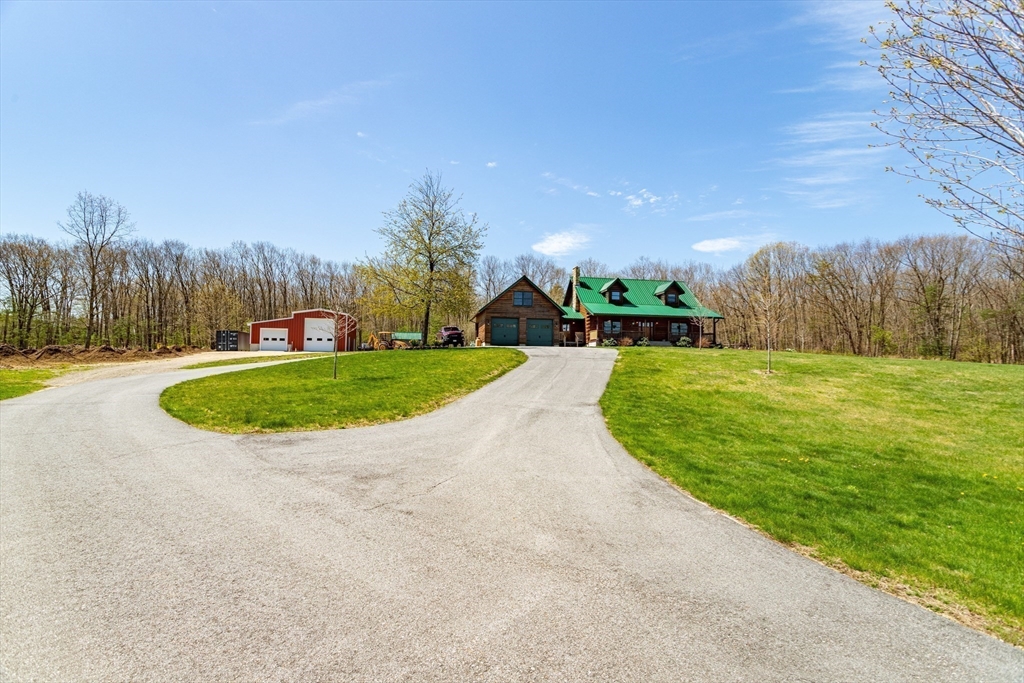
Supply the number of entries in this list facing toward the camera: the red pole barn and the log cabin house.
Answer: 2

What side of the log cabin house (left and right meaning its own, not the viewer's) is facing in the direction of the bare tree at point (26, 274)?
right

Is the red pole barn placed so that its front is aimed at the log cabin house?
no

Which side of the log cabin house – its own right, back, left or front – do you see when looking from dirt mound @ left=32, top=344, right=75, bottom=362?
right

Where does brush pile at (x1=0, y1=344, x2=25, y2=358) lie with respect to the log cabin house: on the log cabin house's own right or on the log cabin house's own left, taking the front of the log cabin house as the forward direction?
on the log cabin house's own right

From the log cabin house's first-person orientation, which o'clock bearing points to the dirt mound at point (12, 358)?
The dirt mound is roughly at 2 o'clock from the log cabin house.

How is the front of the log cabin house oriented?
toward the camera

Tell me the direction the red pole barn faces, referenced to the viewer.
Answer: facing the viewer

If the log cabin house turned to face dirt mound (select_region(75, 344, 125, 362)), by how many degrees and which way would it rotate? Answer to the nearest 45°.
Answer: approximately 90° to its right

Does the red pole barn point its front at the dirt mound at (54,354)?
no
